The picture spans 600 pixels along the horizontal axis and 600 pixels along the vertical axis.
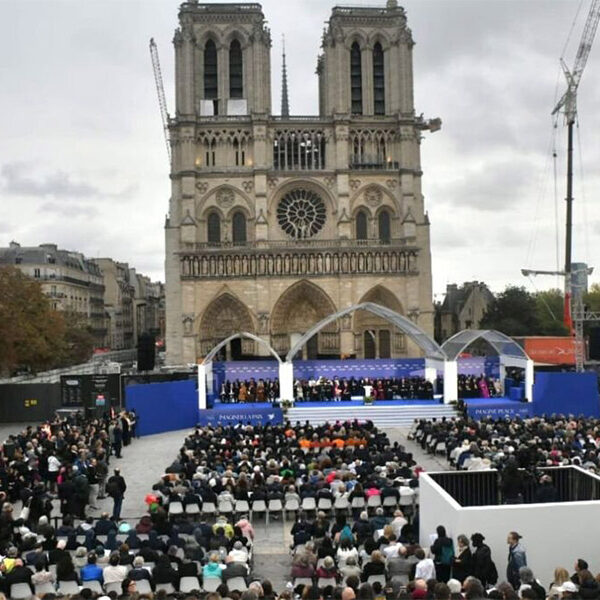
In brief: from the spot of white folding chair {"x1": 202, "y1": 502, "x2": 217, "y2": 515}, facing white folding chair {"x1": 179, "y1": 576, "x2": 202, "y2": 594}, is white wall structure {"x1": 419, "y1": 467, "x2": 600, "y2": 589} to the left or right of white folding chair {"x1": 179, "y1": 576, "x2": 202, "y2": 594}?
left

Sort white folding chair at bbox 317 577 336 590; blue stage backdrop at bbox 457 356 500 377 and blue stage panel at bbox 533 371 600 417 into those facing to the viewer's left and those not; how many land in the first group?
0

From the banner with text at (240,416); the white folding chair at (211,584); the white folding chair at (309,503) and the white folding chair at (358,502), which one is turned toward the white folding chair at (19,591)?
the banner with text

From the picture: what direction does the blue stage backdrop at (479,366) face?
toward the camera

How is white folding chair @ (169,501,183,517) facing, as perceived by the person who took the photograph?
facing away from the viewer

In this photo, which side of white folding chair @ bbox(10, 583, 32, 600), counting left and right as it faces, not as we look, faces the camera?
back

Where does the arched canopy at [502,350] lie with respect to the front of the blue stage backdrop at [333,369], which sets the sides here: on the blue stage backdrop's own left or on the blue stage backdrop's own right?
on the blue stage backdrop's own left

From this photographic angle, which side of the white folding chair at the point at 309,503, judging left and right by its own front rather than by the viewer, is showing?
back

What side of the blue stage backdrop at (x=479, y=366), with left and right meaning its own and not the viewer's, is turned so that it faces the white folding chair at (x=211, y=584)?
front

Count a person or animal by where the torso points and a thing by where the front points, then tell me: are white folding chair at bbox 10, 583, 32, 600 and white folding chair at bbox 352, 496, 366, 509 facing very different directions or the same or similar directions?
same or similar directions

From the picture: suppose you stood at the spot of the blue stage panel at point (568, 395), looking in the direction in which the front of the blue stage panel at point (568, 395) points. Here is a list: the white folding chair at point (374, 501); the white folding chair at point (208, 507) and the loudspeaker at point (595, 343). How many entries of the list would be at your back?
1

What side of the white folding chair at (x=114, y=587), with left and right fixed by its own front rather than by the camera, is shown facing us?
back

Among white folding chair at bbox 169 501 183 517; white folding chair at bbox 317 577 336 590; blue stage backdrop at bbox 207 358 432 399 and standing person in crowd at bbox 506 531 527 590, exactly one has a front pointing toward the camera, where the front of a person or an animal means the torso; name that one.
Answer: the blue stage backdrop

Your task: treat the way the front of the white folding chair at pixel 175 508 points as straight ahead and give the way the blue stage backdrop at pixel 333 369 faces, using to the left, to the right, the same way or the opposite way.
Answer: the opposite way

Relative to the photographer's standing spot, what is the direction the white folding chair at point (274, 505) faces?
facing away from the viewer

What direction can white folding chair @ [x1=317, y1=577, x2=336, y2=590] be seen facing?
away from the camera

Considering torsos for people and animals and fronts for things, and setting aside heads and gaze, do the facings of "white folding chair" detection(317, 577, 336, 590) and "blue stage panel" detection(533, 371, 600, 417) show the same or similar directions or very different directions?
very different directions

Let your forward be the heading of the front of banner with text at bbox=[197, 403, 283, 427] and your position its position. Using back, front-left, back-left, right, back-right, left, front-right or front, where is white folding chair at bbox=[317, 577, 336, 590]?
front

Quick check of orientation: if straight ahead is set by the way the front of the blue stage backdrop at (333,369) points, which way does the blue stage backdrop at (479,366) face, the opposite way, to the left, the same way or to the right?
the same way
